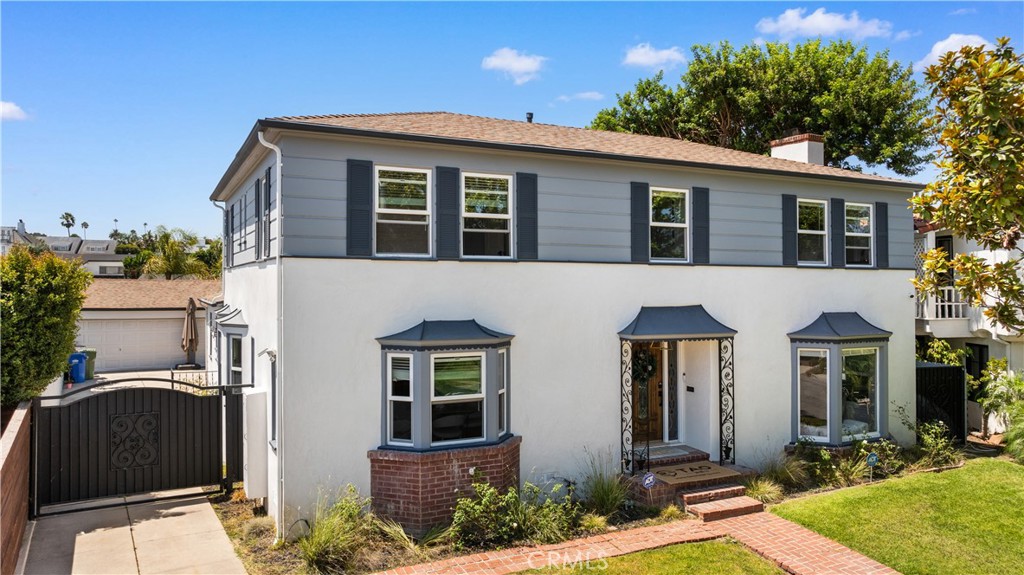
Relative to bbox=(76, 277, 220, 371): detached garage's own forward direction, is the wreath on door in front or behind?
in front

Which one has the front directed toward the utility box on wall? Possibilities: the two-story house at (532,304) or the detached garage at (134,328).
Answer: the detached garage

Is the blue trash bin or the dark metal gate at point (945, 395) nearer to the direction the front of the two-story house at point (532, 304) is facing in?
the dark metal gate

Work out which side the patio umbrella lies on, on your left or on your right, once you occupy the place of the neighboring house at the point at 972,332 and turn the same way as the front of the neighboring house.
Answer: on your right

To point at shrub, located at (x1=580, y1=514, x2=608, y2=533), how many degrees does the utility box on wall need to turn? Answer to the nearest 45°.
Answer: approximately 135° to its left

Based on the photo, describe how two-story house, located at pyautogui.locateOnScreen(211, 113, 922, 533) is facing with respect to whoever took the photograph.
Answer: facing the viewer and to the right of the viewer

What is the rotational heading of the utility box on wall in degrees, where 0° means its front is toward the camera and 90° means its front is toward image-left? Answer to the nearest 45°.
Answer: approximately 90°

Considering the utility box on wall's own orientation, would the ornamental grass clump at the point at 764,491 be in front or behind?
behind

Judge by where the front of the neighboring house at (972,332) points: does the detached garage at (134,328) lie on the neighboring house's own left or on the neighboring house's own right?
on the neighboring house's own right

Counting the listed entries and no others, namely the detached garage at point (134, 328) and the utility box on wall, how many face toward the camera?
1

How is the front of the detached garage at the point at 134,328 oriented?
toward the camera

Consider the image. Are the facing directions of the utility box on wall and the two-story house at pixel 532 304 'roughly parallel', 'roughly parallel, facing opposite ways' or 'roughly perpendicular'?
roughly perpendicular

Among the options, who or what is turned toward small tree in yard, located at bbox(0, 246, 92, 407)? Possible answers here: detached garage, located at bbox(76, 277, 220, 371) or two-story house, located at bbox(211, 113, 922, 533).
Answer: the detached garage

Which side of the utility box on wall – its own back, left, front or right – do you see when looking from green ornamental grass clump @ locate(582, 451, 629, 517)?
back

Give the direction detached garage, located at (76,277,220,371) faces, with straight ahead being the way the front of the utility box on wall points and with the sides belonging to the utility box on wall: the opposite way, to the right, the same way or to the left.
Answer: to the left
